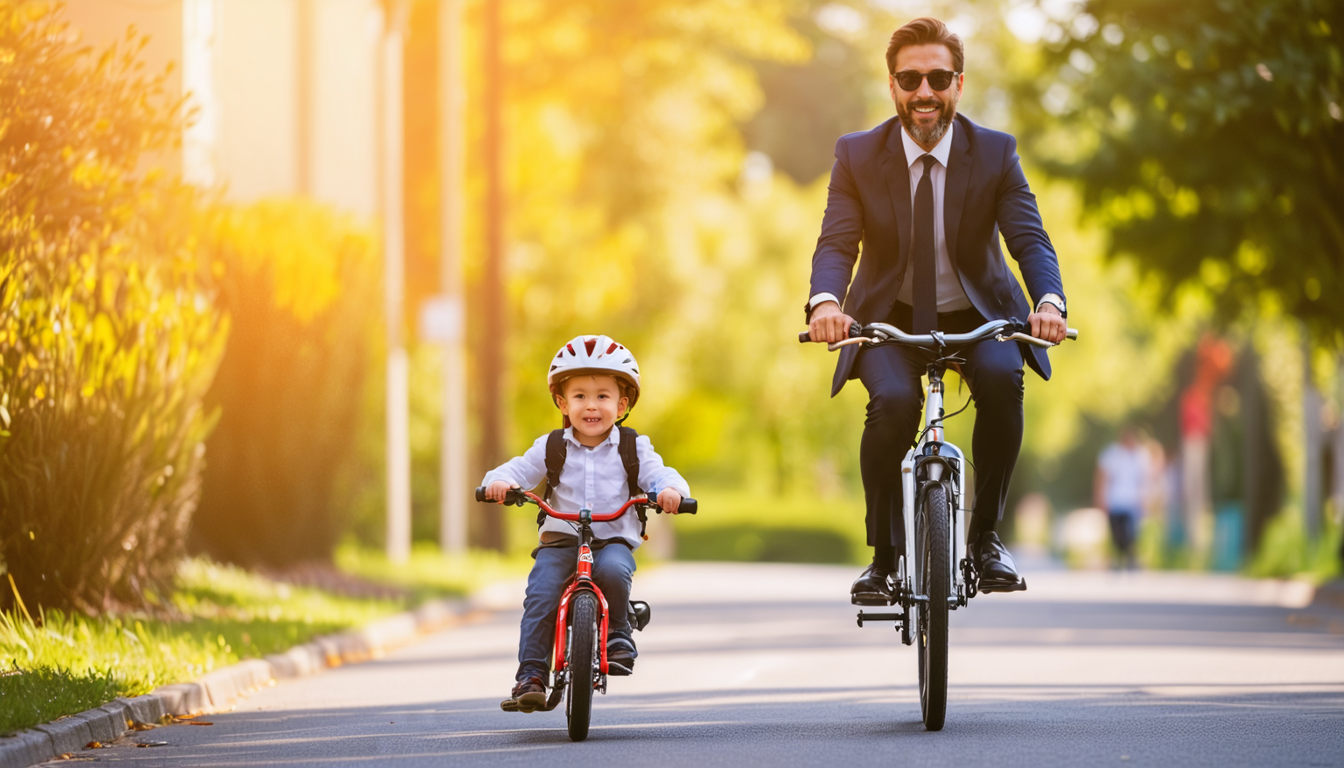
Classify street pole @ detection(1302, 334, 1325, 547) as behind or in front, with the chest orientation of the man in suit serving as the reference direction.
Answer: behind

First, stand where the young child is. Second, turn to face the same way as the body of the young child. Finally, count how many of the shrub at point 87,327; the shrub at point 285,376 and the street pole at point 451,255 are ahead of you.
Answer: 0

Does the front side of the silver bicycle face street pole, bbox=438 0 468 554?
no

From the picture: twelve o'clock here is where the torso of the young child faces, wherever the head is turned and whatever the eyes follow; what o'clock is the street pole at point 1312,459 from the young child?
The street pole is roughly at 7 o'clock from the young child.

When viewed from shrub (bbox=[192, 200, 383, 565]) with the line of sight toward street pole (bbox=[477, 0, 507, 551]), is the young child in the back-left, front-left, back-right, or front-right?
back-right

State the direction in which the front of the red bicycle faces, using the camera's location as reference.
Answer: facing the viewer

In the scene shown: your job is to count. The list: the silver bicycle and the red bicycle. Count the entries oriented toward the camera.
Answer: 2

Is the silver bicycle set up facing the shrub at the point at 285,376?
no

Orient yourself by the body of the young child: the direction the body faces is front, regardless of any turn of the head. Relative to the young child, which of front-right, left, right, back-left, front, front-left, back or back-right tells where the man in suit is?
left

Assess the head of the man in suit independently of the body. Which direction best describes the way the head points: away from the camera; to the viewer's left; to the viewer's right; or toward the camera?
toward the camera

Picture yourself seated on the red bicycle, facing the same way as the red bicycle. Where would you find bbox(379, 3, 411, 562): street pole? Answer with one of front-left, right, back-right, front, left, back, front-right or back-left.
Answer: back

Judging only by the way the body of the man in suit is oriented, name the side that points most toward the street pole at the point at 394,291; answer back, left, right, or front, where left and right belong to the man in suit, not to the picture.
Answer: back

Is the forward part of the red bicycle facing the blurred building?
no

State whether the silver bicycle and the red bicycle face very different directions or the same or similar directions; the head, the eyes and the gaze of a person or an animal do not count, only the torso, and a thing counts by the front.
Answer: same or similar directions

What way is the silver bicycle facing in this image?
toward the camera

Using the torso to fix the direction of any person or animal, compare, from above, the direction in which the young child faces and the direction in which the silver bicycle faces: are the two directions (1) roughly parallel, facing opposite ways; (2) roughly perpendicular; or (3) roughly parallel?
roughly parallel

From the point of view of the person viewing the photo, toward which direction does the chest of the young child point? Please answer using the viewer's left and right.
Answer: facing the viewer

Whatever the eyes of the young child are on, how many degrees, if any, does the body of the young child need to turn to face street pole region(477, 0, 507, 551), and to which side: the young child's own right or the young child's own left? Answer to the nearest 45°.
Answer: approximately 180°

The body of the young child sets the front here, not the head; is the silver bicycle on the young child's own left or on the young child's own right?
on the young child's own left
